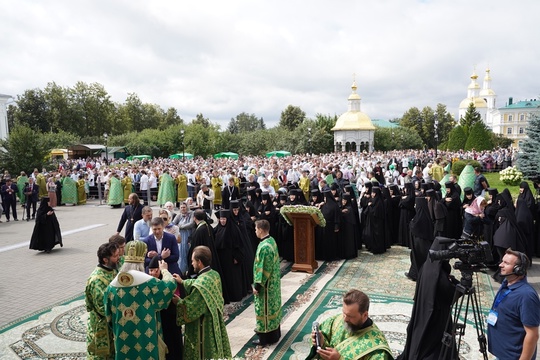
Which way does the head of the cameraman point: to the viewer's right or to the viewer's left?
to the viewer's left

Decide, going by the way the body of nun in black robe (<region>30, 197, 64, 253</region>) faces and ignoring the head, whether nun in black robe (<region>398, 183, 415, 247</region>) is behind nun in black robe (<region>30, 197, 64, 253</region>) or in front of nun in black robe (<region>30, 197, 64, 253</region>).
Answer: in front

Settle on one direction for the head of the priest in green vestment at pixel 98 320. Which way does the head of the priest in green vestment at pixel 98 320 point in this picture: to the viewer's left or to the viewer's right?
to the viewer's right

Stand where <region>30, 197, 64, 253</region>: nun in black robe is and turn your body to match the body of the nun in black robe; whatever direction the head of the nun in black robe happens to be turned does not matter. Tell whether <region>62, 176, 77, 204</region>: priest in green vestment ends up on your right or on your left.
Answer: on your left

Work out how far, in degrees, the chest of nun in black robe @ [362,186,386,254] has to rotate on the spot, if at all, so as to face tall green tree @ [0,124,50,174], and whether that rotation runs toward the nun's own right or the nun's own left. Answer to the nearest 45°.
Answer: approximately 90° to the nun's own right

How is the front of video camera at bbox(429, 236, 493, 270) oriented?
to the viewer's left

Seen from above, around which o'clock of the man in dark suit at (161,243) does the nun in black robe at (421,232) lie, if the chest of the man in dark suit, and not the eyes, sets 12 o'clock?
The nun in black robe is roughly at 9 o'clock from the man in dark suit.

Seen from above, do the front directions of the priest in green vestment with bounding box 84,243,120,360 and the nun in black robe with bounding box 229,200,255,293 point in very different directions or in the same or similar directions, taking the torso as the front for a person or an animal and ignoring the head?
very different directions

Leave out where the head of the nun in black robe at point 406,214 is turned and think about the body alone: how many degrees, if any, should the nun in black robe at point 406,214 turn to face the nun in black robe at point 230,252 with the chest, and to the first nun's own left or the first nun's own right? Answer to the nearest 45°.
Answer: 0° — they already face them

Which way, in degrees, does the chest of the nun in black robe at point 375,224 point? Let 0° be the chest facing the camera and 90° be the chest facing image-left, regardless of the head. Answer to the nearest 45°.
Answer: approximately 45°

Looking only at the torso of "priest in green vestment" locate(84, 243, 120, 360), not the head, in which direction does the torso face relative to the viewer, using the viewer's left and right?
facing to the right of the viewer

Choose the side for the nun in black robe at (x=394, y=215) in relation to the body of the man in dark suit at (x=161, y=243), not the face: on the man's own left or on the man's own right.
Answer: on the man's own left

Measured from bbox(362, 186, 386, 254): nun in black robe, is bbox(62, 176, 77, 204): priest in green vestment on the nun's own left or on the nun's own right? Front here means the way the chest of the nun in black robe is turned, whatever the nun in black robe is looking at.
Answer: on the nun's own right
